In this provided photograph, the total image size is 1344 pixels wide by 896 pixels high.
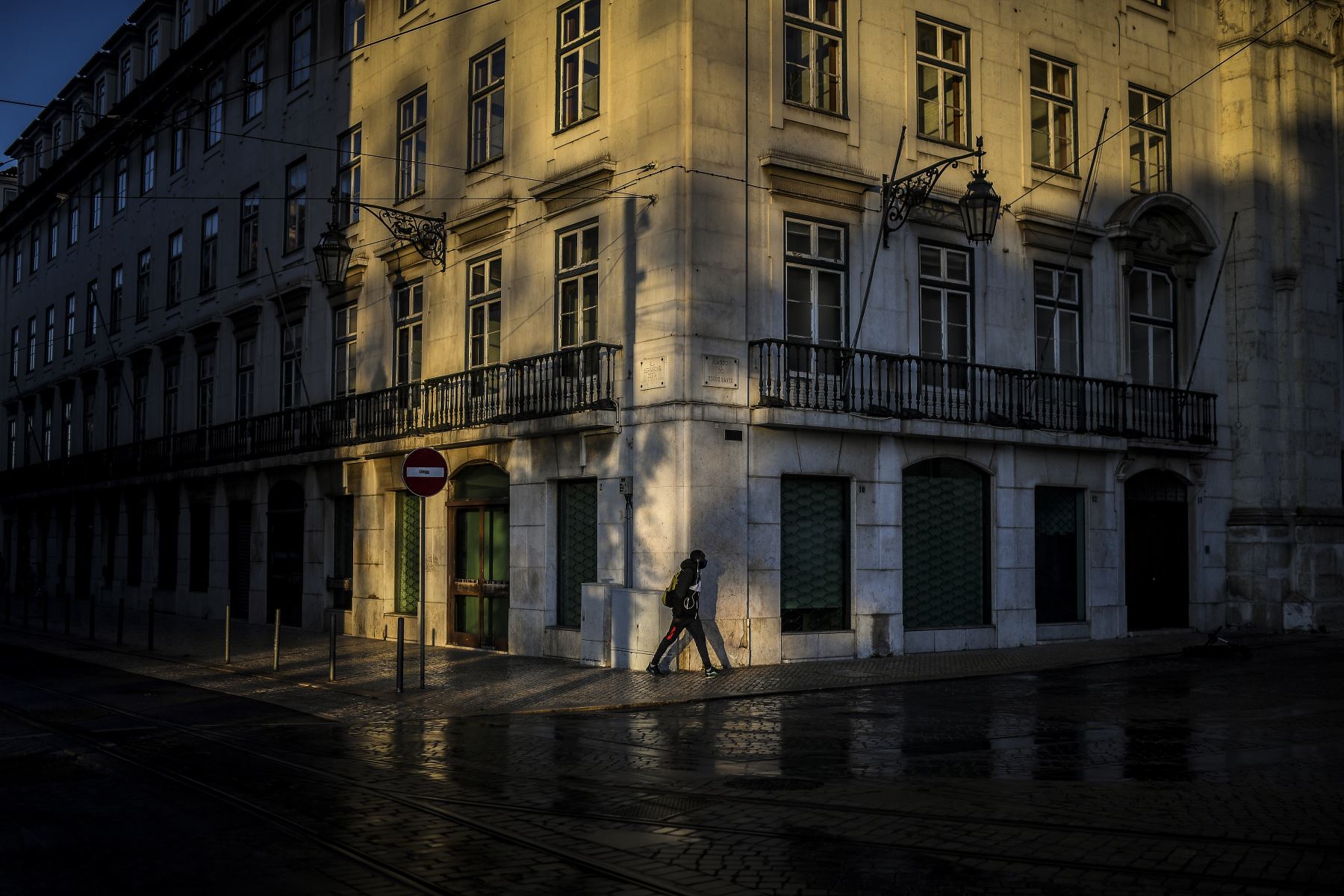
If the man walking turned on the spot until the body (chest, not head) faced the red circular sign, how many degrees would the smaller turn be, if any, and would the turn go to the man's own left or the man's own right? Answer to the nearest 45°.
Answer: approximately 135° to the man's own right

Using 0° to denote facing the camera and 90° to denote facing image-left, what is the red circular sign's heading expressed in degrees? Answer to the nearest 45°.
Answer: approximately 0°

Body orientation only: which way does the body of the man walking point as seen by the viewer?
to the viewer's right

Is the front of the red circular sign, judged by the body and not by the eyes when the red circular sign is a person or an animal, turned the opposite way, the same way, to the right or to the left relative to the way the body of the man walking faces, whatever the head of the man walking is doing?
to the right

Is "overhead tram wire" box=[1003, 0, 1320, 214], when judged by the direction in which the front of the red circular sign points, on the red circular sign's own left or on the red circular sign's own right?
on the red circular sign's own left

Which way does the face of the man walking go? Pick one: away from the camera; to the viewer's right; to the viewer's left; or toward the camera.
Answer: to the viewer's right

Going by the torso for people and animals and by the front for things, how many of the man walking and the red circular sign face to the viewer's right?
1

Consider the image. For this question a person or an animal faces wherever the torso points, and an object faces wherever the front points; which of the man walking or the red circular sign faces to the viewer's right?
the man walking

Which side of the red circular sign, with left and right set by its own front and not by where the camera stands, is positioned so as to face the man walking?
left
